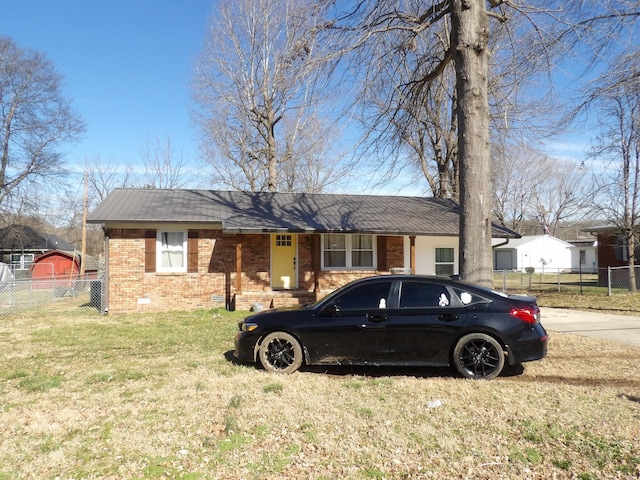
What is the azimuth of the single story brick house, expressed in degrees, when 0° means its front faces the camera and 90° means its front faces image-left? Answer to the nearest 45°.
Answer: approximately 0°

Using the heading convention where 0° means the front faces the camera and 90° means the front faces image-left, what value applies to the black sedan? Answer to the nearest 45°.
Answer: approximately 90°

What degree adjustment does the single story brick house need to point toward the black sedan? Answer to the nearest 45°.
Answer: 0° — it already faces it

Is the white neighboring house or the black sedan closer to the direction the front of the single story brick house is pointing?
the black sedan

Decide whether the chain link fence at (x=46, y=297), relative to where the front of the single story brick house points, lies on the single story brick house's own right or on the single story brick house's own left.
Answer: on the single story brick house's own right

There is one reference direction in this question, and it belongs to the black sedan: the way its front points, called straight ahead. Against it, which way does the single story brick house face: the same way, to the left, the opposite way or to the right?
to the left

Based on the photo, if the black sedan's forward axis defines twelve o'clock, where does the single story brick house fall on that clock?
The single story brick house is roughly at 2 o'clock from the black sedan.

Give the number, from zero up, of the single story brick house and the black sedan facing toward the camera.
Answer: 1

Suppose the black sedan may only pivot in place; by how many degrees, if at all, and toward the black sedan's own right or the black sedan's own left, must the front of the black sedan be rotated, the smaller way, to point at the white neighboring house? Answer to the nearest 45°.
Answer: approximately 90° to the black sedan's own right
